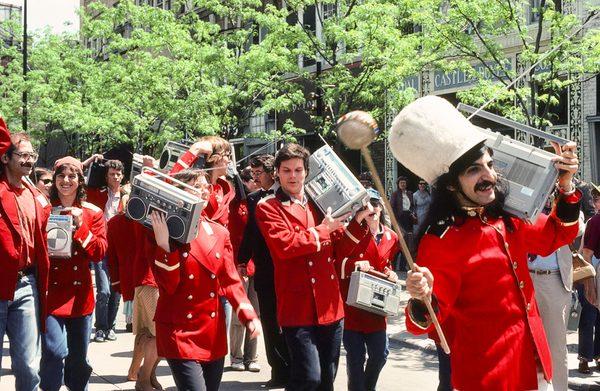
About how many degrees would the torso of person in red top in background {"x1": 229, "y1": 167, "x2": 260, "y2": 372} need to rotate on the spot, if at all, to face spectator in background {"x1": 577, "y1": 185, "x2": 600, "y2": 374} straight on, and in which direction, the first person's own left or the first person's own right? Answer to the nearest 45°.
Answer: approximately 45° to the first person's own left

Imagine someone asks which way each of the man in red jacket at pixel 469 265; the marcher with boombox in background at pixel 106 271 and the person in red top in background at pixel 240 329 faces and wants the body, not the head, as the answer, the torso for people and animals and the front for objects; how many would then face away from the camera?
0

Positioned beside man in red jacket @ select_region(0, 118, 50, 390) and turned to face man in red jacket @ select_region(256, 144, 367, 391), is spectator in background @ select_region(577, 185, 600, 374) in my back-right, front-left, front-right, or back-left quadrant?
front-left

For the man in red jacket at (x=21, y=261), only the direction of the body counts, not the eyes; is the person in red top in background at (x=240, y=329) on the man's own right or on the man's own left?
on the man's own left

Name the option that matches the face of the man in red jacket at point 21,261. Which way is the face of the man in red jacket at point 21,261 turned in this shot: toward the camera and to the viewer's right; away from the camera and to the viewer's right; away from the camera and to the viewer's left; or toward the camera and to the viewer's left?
toward the camera and to the viewer's right

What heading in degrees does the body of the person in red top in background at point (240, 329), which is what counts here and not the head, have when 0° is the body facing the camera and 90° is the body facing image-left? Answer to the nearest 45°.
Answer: approximately 315°

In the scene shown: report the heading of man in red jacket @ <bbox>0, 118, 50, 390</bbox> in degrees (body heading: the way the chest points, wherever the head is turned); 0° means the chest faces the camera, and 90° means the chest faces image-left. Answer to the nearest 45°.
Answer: approximately 315°

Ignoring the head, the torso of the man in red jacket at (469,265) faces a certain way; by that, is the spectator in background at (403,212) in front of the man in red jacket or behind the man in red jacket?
behind

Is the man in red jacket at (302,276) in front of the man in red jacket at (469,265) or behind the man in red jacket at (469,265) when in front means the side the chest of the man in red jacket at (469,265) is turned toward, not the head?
behind

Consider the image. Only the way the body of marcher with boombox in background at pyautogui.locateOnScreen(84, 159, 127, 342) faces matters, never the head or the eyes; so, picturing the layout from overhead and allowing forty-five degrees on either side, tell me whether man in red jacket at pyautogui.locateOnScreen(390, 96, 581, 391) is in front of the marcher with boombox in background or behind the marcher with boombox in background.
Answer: in front

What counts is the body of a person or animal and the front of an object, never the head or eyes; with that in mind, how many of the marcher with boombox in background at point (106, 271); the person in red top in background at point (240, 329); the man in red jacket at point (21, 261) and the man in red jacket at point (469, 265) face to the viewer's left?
0

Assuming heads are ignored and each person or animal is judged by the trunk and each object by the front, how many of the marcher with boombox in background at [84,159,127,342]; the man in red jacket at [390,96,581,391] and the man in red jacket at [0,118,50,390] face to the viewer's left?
0

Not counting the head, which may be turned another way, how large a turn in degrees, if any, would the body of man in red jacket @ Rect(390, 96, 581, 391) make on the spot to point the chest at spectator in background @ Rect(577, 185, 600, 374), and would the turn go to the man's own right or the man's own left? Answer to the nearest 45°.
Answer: approximately 135° to the man's own left

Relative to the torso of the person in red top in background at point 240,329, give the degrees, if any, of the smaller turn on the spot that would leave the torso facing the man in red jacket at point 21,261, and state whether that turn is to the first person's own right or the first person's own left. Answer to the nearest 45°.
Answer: approximately 90° to the first person's own right

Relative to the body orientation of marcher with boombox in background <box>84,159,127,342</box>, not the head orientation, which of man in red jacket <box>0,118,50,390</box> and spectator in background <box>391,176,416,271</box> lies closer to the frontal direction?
the man in red jacket

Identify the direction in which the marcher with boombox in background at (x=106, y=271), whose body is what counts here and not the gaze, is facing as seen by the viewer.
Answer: toward the camera

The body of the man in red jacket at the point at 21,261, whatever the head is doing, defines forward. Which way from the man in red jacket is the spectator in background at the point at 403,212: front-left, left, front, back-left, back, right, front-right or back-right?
left

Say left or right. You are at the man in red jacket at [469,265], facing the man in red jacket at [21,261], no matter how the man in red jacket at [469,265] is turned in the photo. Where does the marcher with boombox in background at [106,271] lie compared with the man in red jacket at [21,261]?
right

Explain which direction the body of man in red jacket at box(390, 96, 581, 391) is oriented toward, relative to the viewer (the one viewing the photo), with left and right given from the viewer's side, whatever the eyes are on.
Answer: facing the viewer and to the right of the viewer

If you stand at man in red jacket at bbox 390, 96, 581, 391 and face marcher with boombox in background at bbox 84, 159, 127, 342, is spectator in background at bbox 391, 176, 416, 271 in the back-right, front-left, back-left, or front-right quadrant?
front-right
